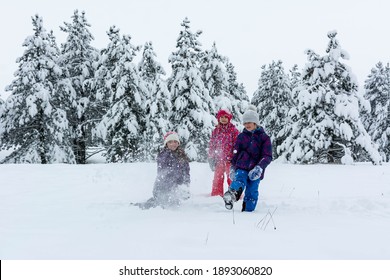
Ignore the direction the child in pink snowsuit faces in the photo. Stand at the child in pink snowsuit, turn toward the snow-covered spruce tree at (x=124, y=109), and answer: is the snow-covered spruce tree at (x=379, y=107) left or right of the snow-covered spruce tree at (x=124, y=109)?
right

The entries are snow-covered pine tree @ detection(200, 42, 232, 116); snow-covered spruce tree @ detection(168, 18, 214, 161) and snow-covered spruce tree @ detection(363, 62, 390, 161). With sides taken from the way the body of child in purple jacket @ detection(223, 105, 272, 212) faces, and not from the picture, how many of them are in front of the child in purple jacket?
0

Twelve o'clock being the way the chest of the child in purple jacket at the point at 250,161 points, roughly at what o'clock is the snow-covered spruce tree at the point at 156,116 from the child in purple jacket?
The snow-covered spruce tree is roughly at 4 o'clock from the child in purple jacket.

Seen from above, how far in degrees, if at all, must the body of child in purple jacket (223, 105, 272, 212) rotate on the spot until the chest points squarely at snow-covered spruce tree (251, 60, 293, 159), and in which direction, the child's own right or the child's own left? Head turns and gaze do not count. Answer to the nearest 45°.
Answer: approximately 135° to the child's own right

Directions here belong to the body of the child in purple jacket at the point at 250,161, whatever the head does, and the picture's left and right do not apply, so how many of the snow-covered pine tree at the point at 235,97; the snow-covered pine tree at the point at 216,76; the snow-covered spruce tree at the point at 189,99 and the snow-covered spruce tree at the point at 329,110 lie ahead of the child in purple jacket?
0

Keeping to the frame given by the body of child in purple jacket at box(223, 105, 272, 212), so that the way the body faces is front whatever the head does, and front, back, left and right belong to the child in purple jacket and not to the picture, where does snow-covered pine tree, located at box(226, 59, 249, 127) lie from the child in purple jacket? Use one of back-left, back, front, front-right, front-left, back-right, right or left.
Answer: back-right

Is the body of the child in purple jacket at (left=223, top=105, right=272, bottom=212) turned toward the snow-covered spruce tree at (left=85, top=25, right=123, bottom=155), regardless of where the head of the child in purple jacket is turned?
no

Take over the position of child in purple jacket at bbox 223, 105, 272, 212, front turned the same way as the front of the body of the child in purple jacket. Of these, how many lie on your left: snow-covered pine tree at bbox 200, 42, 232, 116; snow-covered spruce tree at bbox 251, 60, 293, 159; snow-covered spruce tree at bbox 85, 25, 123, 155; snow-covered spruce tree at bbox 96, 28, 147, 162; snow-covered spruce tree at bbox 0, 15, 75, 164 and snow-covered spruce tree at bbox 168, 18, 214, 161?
0

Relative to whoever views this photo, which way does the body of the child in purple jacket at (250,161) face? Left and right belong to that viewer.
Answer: facing the viewer and to the left of the viewer

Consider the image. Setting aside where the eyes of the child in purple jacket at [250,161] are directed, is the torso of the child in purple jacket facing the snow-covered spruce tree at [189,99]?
no

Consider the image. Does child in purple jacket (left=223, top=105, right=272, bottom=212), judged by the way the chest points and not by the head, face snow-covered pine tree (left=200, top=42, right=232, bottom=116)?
no

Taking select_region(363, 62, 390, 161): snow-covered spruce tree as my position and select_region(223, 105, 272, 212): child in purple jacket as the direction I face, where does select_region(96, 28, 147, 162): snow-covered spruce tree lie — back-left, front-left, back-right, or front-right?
front-right

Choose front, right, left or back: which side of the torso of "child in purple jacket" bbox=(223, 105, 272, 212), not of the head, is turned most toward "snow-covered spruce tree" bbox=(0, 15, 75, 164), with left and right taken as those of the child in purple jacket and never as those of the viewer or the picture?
right

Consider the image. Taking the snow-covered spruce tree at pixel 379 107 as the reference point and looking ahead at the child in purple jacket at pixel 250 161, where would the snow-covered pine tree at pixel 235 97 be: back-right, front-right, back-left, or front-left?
front-right

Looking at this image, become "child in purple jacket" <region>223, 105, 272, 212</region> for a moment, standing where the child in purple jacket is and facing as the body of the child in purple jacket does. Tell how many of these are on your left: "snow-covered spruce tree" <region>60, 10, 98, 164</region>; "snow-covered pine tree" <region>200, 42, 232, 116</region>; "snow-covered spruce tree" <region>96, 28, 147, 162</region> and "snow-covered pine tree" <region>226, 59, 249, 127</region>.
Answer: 0
